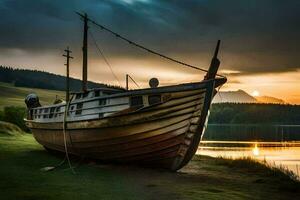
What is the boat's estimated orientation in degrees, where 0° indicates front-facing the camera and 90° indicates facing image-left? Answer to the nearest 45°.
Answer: approximately 315°
